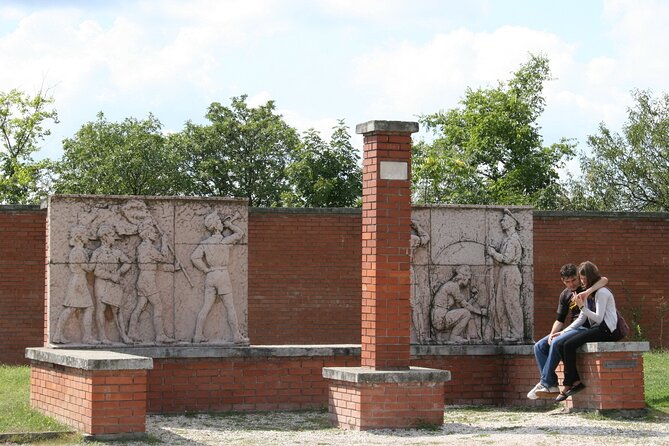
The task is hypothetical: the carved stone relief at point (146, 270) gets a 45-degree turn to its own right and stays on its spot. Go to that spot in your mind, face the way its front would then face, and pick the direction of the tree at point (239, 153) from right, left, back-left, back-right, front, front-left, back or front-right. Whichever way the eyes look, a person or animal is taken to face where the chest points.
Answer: back-right

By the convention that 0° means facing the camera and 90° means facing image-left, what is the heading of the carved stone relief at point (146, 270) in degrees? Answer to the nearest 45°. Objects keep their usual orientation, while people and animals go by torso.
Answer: approximately 0°

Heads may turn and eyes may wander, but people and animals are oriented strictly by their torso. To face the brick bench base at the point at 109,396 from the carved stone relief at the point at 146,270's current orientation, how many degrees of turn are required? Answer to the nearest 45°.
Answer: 0° — it already faces it

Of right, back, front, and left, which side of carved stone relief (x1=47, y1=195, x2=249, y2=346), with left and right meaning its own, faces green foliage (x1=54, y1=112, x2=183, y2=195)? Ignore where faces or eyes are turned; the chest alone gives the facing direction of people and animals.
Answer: back

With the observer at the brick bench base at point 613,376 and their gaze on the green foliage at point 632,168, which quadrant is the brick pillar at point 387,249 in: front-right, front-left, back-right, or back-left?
back-left

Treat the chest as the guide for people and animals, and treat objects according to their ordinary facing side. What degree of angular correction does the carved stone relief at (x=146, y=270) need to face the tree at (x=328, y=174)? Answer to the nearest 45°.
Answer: approximately 180°

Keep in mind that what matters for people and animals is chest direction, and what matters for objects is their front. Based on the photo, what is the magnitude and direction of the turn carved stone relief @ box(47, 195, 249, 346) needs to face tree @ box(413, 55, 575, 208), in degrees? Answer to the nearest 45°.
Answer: approximately 135° to its left

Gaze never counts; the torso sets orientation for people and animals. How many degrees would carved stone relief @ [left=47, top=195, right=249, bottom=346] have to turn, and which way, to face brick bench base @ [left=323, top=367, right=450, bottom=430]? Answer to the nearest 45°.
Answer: approximately 45° to its left

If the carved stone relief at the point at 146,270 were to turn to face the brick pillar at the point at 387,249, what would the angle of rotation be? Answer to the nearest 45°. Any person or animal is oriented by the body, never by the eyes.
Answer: approximately 45° to its left

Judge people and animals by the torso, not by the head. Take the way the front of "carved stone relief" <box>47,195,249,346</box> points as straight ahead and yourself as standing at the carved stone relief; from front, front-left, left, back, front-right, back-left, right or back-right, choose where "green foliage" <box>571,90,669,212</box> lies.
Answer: back-left
